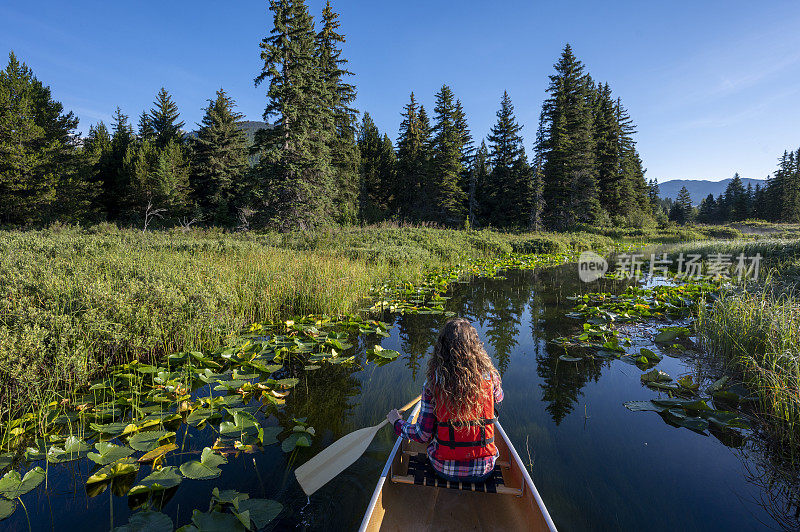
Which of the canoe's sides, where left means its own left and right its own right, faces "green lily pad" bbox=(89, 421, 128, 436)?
left

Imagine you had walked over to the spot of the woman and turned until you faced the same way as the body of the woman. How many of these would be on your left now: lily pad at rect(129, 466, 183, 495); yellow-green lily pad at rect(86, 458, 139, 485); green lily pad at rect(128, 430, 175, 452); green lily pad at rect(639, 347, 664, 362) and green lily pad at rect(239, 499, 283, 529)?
4

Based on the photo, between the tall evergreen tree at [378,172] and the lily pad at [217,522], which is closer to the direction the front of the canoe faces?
the tall evergreen tree

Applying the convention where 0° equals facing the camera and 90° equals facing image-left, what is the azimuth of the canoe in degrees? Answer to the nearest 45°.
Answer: approximately 180°

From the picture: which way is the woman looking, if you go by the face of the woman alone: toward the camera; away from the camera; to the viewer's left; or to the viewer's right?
away from the camera

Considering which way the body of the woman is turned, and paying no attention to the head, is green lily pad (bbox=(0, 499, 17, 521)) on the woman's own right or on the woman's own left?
on the woman's own left

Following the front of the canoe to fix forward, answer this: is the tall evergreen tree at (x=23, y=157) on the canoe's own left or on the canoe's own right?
on the canoe's own left

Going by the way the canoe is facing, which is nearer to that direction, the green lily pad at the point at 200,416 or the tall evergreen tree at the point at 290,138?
the tall evergreen tree

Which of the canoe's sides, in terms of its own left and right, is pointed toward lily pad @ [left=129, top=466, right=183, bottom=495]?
left

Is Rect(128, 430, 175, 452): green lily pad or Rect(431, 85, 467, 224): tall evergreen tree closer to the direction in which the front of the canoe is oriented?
the tall evergreen tree

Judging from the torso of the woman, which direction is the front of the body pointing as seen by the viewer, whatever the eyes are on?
away from the camera

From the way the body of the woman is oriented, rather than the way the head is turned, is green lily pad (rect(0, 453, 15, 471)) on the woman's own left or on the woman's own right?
on the woman's own left
